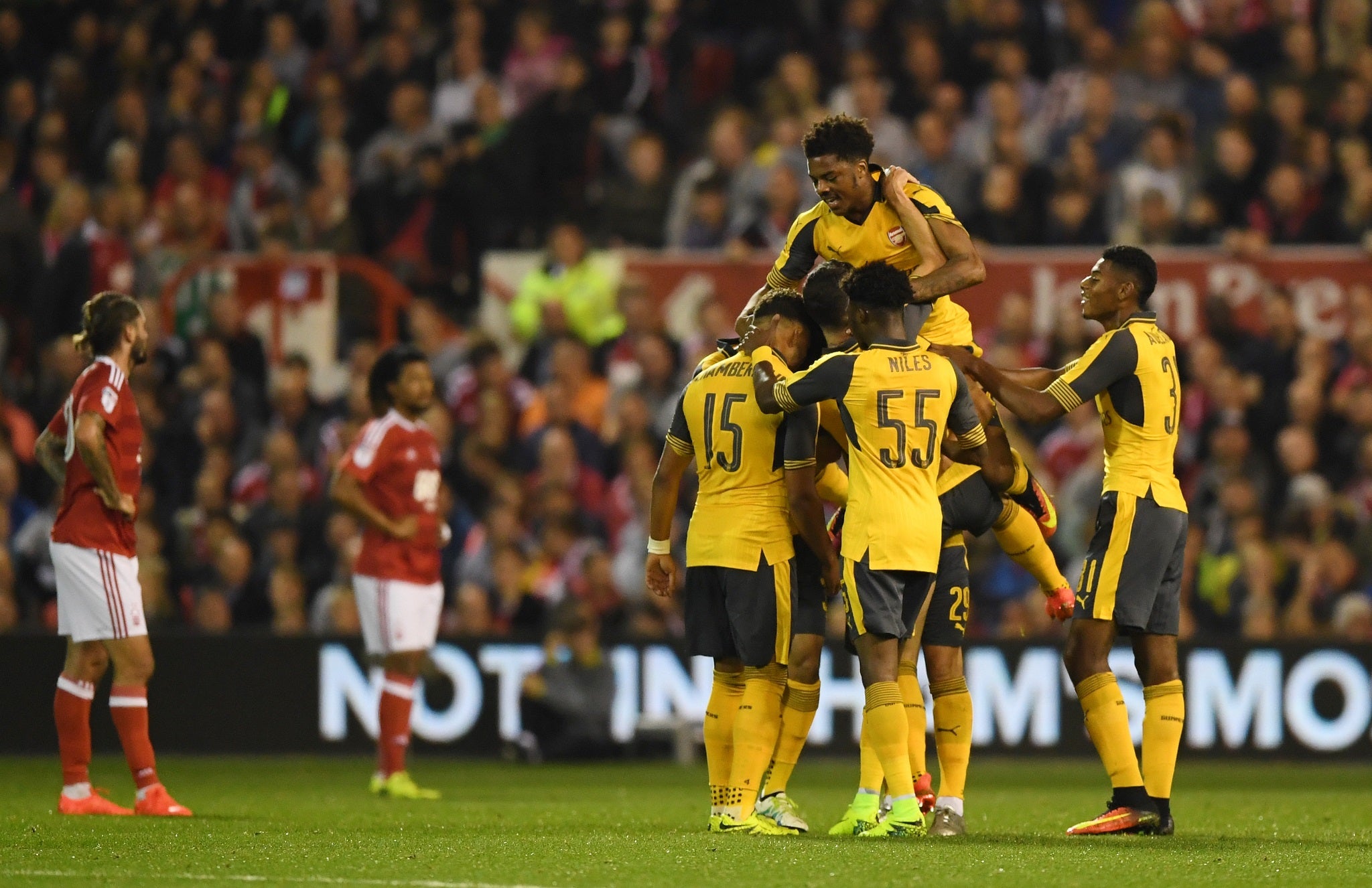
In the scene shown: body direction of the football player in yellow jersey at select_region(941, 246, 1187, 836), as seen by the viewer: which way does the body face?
to the viewer's left

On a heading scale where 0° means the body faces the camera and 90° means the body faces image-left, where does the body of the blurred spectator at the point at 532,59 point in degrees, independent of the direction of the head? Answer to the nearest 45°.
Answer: approximately 0°

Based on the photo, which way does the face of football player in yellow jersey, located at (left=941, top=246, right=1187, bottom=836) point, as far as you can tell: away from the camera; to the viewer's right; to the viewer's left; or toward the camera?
to the viewer's left

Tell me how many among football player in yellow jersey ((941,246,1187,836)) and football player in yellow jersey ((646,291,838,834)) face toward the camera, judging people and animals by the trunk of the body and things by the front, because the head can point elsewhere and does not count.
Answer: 0

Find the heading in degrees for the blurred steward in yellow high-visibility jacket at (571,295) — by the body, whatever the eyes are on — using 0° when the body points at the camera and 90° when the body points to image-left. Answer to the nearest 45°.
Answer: approximately 0°

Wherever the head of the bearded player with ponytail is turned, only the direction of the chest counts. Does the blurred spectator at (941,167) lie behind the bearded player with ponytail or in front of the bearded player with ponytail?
in front

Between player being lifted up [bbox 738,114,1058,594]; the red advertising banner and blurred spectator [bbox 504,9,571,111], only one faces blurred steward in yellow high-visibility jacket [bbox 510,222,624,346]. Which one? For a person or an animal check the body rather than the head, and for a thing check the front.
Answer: blurred spectator [bbox 504,9,571,111]

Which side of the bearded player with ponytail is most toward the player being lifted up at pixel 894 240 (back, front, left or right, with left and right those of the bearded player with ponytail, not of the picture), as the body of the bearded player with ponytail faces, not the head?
front

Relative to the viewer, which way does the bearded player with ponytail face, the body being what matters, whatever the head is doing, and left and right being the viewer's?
facing to the right of the viewer

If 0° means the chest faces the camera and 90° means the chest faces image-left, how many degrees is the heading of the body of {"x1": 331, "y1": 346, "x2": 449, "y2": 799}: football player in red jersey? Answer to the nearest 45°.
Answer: approximately 315°
